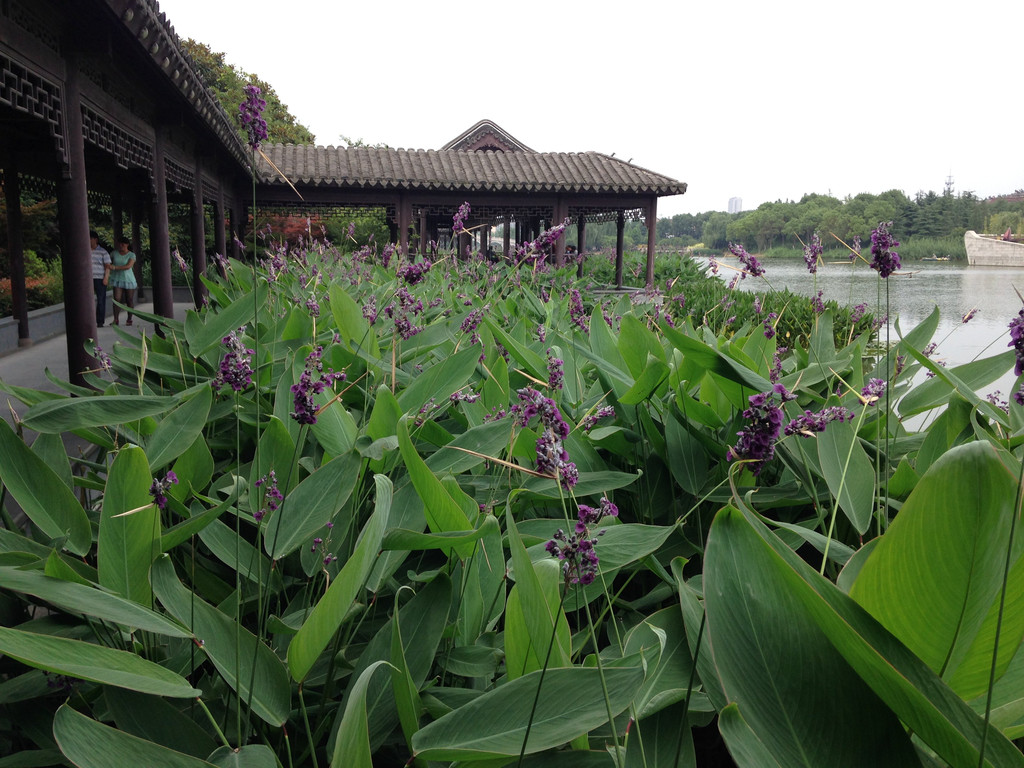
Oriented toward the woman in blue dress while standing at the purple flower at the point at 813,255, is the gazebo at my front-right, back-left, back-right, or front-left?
front-right

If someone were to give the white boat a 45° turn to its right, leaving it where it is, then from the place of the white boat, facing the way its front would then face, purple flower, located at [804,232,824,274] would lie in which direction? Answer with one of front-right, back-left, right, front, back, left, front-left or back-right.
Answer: back-left

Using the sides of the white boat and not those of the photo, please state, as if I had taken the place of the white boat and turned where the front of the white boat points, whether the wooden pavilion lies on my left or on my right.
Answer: on my left

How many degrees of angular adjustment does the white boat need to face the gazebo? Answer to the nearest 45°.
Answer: approximately 45° to its left

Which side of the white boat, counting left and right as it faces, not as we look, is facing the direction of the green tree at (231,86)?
front

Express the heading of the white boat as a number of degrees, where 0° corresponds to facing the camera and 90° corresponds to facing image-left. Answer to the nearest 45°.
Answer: approximately 90°

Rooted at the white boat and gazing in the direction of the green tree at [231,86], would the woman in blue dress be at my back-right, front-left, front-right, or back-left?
front-left
